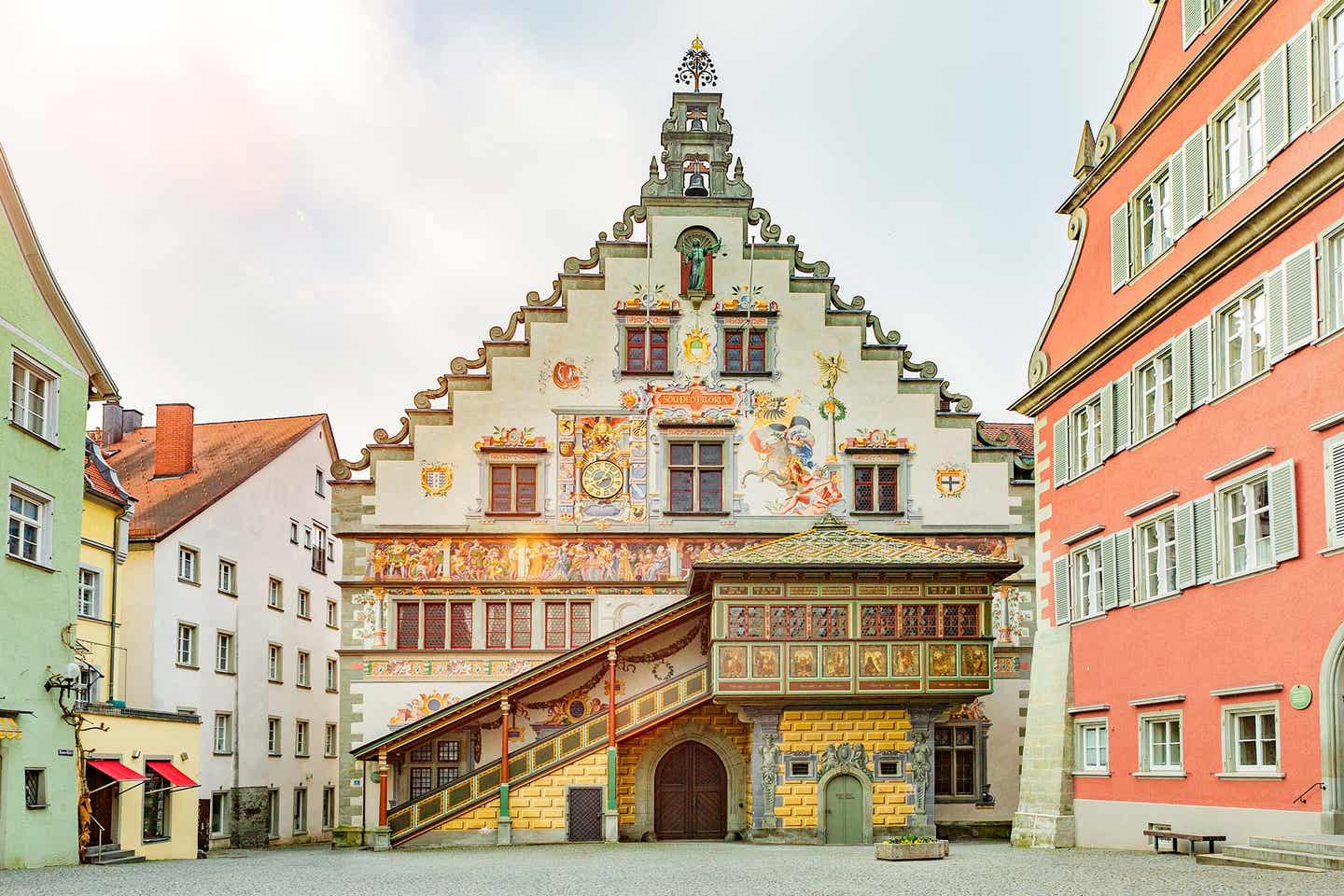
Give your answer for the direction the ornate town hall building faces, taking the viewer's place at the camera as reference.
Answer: facing the viewer

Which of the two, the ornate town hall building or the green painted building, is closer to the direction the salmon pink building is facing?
the green painted building

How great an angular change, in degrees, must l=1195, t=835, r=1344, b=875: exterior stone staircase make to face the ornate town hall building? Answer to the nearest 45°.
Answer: approximately 90° to its right

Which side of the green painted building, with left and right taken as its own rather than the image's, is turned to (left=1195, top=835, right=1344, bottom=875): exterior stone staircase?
front

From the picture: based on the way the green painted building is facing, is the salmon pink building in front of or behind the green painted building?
in front

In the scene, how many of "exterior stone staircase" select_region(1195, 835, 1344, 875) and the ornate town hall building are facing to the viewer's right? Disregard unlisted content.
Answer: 0

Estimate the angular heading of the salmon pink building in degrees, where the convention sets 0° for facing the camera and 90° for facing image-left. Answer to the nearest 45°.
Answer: approximately 45°

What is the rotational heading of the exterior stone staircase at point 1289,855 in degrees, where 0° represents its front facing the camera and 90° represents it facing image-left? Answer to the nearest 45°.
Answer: approximately 45°

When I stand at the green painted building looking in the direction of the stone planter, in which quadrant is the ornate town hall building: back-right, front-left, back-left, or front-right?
front-left

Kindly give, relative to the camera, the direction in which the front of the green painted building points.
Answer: facing the viewer and to the right of the viewer

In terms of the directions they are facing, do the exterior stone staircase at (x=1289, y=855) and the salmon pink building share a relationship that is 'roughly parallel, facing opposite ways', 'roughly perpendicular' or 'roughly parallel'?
roughly parallel

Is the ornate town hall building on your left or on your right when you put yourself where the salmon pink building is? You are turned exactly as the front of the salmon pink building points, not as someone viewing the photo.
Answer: on your right
